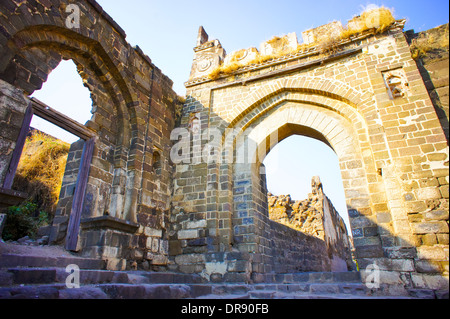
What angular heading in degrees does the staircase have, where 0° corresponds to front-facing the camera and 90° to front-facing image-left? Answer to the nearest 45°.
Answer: approximately 0°

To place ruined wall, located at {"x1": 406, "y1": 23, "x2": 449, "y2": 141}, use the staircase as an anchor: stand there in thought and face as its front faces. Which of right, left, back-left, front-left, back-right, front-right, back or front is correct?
left

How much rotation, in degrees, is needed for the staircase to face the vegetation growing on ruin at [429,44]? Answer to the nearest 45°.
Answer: approximately 90° to its left

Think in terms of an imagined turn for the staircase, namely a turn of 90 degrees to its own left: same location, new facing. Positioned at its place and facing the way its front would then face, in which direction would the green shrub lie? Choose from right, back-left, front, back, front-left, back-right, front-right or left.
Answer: back-left
